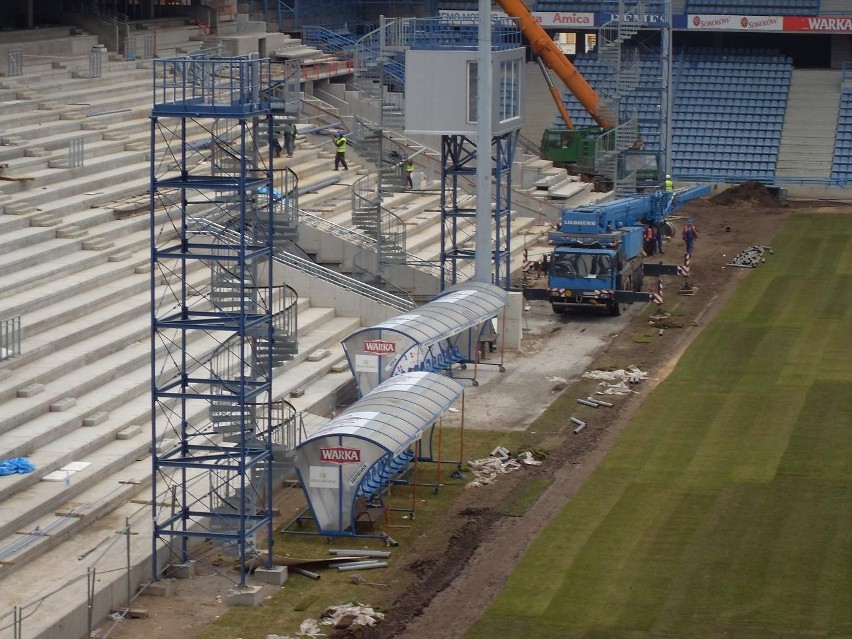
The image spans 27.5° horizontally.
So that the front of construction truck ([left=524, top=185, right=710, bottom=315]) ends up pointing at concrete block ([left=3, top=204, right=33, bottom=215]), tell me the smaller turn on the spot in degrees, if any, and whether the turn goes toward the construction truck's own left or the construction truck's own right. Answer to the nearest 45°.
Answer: approximately 45° to the construction truck's own right

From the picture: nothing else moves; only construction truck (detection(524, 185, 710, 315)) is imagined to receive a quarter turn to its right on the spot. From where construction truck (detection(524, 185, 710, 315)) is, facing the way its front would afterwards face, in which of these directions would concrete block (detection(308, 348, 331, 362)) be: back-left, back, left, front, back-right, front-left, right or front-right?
front-left

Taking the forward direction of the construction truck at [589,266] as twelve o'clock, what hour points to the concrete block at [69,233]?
The concrete block is roughly at 2 o'clock from the construction truck.

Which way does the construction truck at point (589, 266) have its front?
toward the camera

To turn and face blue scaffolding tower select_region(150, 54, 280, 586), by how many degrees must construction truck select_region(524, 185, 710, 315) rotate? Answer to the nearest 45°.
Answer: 0° — it already faces it

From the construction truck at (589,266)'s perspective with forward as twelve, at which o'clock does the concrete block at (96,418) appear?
The concrete block is roughly at 1 o'clock from the construction truck.

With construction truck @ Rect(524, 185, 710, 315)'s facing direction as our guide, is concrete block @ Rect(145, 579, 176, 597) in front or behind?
in front

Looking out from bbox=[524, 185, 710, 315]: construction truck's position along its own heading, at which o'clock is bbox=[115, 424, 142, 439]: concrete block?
The concrete block is roughly at 1 o'clock from the construction truck.

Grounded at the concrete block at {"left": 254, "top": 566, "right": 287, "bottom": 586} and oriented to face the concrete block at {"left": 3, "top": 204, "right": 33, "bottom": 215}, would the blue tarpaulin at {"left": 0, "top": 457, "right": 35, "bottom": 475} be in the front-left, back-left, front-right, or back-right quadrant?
front-left

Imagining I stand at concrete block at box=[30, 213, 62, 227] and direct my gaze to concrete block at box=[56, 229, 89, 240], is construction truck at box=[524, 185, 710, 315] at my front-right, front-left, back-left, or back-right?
front-left

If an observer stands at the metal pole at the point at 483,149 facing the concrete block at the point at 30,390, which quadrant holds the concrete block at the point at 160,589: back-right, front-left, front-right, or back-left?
front-left

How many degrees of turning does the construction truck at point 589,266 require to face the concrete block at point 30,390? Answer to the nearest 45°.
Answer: approximately 45° to its right

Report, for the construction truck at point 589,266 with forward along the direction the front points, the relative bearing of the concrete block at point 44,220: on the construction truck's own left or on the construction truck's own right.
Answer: on the construction truck's own right

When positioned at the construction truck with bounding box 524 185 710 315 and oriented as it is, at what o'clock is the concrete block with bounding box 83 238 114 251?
The concrete block is roughly at 2 o'clock from the construction truck.

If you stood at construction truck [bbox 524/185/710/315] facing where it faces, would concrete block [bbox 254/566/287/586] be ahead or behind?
ahead
